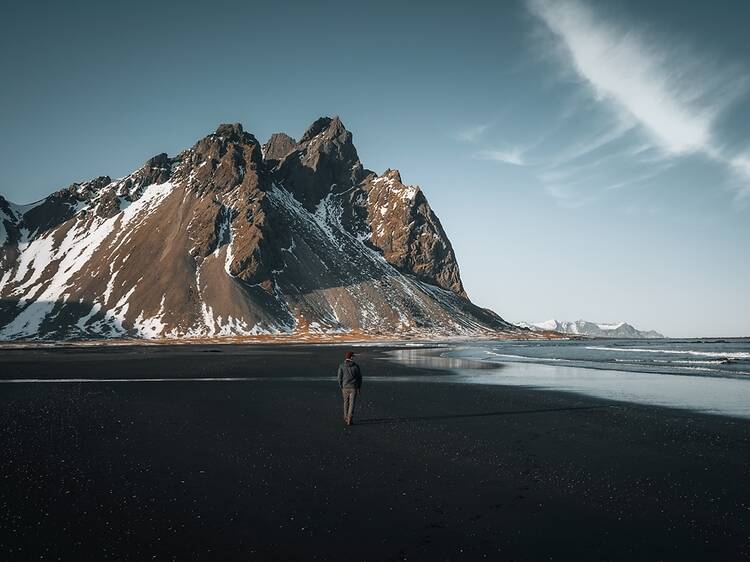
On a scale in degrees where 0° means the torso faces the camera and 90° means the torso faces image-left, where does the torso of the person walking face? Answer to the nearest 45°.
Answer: approximately 180°
